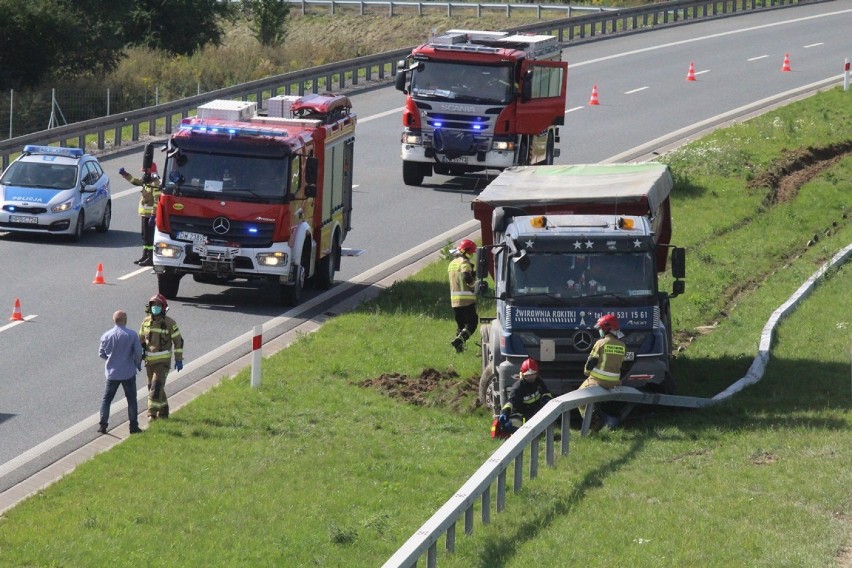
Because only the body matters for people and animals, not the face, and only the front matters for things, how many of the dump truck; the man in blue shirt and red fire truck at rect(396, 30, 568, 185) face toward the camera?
2

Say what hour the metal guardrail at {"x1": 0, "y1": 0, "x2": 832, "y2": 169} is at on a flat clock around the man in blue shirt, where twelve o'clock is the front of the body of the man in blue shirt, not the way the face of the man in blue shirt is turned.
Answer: The metal guardrail is roughly at 12 o'clock from the man in blue shirt.

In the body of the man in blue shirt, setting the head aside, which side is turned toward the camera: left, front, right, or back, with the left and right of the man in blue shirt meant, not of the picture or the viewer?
back

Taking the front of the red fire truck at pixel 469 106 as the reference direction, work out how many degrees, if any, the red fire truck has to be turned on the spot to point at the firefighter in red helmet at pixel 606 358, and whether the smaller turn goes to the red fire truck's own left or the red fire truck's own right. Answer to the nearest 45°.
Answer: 0° — it already faces them

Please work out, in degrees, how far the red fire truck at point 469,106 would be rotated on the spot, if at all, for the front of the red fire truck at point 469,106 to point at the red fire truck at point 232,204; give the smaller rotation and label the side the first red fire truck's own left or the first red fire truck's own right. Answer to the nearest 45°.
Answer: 0° — it already faces it

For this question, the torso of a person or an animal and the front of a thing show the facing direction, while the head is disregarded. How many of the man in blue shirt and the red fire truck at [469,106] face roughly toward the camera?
1
